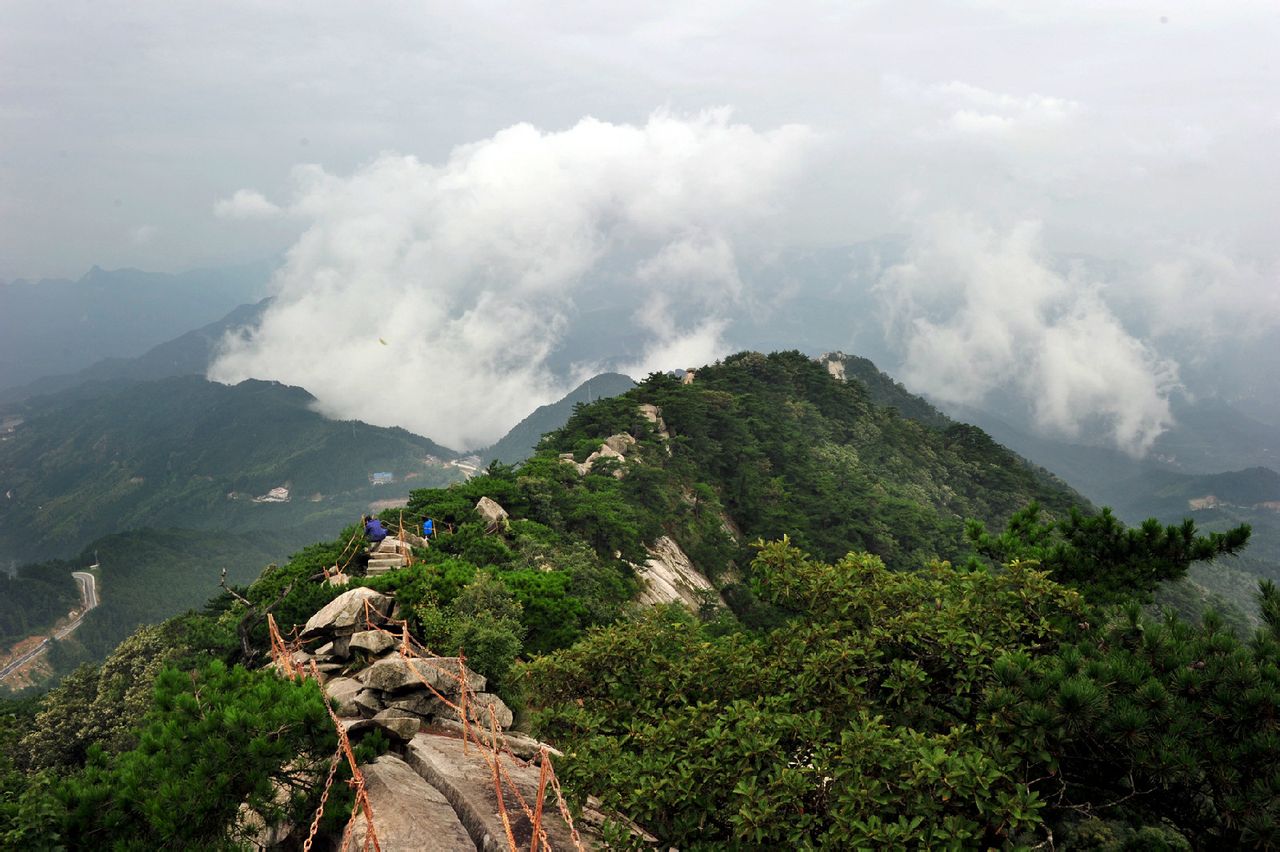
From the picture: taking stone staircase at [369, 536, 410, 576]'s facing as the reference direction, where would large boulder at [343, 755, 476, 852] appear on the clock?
The large boulder is roughly at 12 o'clock from the stone staircase.

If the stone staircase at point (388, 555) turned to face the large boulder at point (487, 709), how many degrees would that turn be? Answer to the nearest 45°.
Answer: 0° — it already faces it

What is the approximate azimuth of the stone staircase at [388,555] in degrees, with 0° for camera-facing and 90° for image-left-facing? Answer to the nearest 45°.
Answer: approximately 0°

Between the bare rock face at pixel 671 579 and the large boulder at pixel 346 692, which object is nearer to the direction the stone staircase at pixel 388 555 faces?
the large boulder

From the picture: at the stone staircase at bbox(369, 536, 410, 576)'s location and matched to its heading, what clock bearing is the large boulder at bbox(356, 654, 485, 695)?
The large boulder is roughly at 12 o'clock from the stone staircase.

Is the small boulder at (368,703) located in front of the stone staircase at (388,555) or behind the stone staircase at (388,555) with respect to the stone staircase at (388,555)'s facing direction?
in front

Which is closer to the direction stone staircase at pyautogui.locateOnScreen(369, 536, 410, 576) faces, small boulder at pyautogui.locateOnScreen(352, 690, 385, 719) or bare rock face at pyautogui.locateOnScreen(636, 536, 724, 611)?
the small boulder

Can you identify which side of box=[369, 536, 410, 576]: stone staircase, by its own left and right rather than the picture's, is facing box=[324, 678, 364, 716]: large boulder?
front
